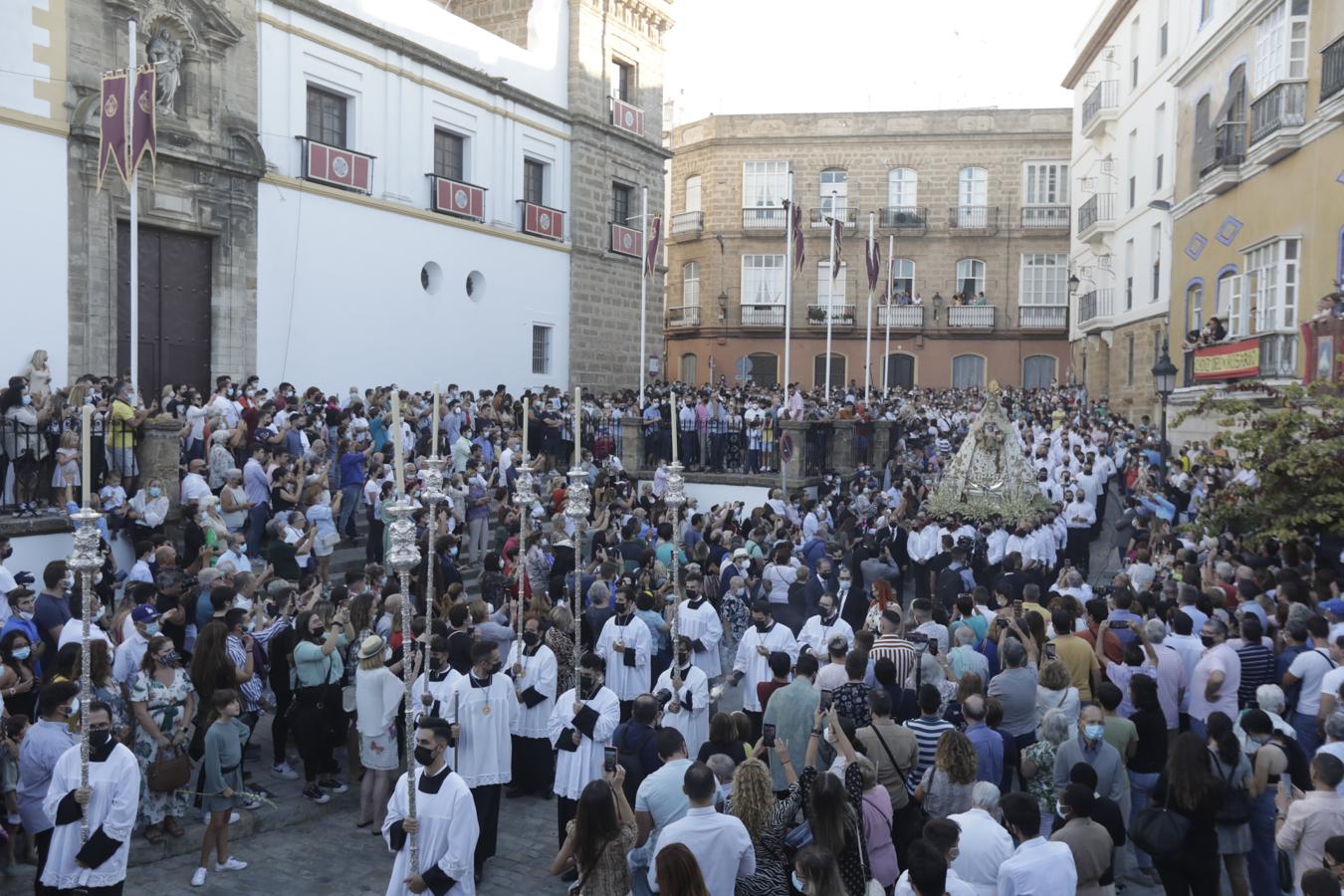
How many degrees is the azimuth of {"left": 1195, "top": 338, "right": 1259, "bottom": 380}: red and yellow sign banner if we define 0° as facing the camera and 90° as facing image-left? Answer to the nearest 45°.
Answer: approximately 45°

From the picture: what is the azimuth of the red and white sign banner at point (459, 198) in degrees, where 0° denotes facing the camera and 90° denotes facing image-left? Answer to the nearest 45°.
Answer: approximately 315°

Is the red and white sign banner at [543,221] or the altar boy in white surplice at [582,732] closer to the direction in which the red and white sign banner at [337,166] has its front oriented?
the altar boy in white surplice

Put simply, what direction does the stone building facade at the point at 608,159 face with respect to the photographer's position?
facing the viewer and to the right of the viewer

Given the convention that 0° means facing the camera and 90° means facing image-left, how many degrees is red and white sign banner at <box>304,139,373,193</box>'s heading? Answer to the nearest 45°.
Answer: approximately 315°

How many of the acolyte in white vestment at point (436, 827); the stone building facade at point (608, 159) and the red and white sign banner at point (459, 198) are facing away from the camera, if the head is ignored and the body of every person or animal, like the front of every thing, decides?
0

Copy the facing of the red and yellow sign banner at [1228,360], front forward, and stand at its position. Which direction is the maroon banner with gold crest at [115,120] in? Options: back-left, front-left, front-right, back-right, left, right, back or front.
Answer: front

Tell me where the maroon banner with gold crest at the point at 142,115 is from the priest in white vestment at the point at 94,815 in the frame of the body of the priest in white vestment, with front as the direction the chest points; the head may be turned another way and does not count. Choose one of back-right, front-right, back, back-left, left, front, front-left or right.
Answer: back

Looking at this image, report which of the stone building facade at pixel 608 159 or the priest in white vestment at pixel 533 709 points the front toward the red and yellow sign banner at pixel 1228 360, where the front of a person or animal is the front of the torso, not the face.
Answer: the stone building facade

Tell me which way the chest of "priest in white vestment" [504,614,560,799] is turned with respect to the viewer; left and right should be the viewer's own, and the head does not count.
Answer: facing the viewer and to the left of the viewer

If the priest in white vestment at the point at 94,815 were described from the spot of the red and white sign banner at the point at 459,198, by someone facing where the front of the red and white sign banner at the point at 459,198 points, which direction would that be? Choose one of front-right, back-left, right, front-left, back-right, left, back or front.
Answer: front-right

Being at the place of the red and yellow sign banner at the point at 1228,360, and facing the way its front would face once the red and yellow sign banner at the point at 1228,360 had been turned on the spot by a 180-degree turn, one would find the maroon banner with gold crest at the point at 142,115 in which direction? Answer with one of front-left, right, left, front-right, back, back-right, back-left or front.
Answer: back

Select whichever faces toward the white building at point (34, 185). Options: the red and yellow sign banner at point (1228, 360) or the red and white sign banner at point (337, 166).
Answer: the red and yellow sign banner at point (1228, 360)

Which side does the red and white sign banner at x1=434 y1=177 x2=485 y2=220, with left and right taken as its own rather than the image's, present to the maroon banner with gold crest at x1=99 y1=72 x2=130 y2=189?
right

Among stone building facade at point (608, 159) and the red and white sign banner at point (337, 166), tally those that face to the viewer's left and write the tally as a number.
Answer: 0

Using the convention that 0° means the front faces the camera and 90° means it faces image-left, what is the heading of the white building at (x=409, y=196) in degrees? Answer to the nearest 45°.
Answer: approximately 315°

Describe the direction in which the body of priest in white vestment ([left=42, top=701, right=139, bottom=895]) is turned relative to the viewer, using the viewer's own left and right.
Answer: facing the viewer

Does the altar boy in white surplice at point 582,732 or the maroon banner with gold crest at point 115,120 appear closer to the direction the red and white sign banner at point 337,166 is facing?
the altar boy in white surplice

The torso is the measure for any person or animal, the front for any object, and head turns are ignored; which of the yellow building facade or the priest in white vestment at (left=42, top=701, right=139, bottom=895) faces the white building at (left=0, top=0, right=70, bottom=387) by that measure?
the yellow building facade
